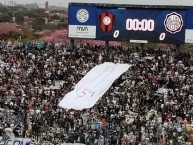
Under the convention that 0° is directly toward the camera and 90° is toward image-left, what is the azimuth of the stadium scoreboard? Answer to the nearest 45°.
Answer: approximately 0°
